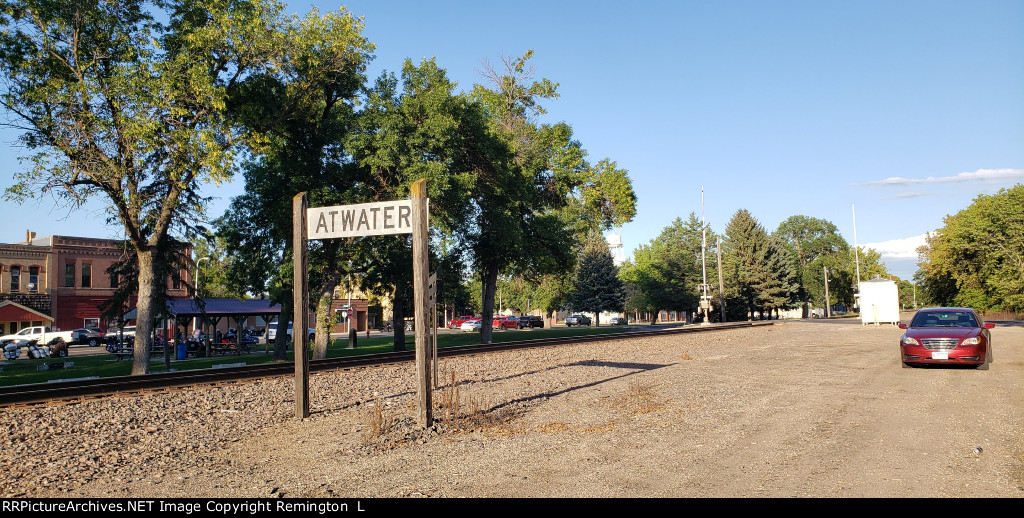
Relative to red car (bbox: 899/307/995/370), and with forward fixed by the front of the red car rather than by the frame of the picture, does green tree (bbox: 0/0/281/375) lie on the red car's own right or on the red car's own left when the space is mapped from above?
on the red car's own right

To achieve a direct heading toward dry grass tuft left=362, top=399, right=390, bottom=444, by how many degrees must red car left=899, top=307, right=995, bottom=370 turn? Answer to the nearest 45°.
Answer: approximately 45° to its right

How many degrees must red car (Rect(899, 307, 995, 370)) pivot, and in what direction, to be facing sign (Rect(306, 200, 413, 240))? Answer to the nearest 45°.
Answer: approximately 45° to its right

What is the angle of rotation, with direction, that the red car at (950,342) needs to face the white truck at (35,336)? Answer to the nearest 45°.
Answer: approximately 90° to its right

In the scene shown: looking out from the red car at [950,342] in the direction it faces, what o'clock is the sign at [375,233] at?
The sign is roughly at 1 o'clock from the red car.

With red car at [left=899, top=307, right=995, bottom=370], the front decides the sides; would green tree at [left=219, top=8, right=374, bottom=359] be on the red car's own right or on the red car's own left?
on the red car's own right

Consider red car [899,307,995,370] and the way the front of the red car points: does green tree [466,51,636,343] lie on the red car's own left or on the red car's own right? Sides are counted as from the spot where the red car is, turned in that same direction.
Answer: on the red car's own right
